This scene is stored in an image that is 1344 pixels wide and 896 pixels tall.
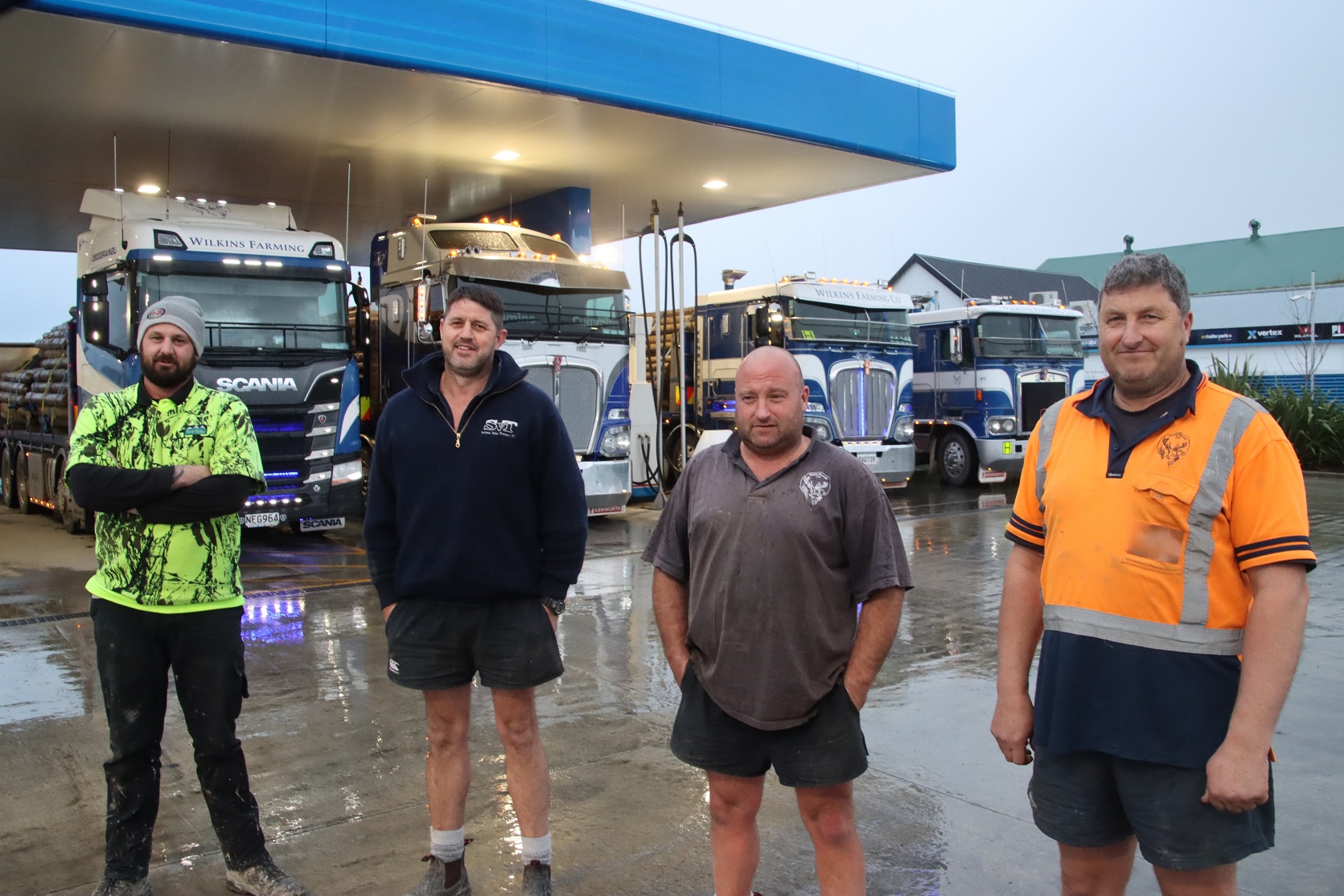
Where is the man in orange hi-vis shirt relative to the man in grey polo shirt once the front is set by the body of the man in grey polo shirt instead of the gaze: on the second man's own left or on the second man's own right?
on the second man's own left

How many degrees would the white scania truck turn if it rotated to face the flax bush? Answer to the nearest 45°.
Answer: approximately 45° to its left

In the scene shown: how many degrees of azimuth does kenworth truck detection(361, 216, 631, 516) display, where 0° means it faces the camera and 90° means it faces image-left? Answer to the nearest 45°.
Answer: approximately 315°

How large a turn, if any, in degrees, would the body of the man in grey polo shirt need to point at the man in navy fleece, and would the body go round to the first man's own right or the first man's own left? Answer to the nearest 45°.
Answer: approximately 135° to the first man's own right

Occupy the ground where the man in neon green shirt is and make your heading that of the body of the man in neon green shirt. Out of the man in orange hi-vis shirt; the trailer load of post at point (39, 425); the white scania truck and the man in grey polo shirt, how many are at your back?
2

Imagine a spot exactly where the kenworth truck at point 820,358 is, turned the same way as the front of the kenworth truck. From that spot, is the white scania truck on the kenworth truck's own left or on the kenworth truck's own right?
on the kenworth truck's own right

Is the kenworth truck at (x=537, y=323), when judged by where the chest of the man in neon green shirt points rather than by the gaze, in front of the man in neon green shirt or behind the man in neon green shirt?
behind

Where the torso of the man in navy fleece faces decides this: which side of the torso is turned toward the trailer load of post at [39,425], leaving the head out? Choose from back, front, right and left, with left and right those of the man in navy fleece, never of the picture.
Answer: back
